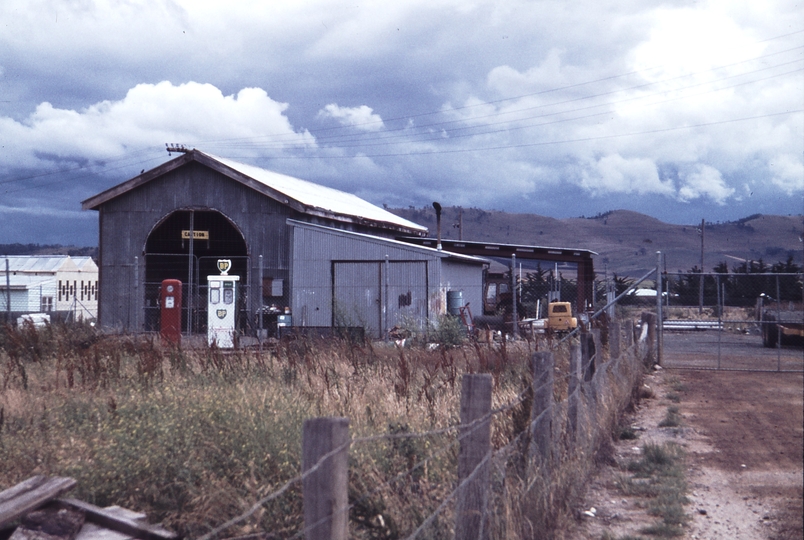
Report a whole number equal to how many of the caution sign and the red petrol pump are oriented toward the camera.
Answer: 2

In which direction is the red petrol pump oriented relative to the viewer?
toward the camera

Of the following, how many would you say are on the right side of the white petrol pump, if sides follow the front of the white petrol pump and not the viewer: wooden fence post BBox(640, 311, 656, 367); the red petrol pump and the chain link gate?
1

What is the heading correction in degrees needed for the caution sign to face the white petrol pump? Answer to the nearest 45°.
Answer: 0° — it already faces it

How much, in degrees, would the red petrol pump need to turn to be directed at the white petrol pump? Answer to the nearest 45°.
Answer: approximately 90° to its left

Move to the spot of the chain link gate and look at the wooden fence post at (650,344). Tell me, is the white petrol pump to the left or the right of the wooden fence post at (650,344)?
right

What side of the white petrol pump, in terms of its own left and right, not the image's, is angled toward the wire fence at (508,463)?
front

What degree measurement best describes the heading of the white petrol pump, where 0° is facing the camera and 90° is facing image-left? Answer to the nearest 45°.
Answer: approximately 0°

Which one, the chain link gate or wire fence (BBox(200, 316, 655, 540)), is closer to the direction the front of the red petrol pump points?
the wire fence

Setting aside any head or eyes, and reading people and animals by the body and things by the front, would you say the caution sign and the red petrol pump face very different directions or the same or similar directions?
same or similar directions

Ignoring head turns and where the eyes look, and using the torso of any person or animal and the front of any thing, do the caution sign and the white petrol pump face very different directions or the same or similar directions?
same or similar directions

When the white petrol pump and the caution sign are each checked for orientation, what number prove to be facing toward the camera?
2

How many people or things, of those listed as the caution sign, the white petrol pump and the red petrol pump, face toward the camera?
3

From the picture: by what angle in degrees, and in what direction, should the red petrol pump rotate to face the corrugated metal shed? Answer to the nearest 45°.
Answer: approximately 180°

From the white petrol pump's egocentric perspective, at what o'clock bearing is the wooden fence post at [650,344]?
The wooden fence post is roughly at 10 o'clock from the white petrol pump.

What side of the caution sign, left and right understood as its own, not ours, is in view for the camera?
front

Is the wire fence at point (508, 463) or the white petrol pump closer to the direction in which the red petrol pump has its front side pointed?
the wire fence
